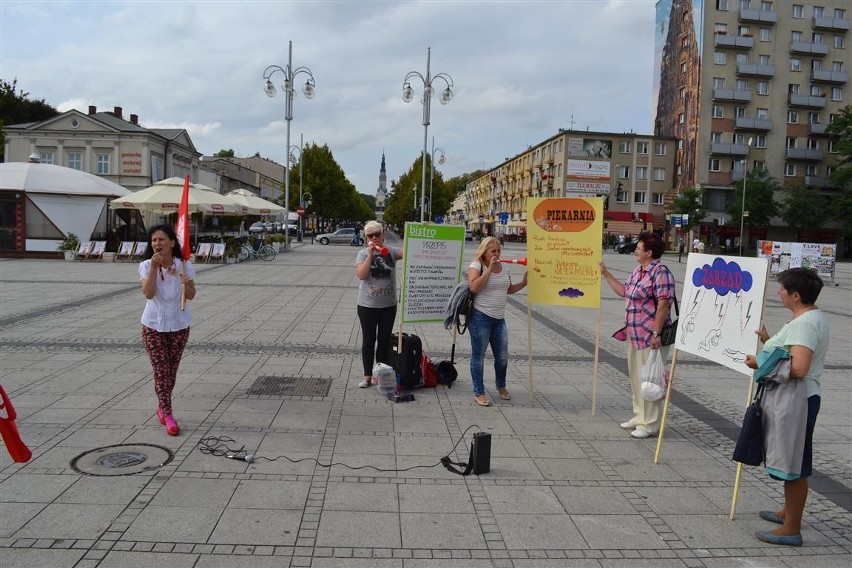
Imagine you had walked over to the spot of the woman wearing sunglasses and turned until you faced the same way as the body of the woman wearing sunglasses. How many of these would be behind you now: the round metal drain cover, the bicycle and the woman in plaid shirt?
1

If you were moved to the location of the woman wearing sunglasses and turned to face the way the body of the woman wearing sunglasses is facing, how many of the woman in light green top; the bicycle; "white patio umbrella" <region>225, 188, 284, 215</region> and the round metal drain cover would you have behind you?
2

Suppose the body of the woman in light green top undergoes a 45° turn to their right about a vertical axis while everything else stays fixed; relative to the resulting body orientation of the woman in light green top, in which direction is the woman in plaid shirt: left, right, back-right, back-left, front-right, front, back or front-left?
front

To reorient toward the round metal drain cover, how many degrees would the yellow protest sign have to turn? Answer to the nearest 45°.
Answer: approximately 45° to its right

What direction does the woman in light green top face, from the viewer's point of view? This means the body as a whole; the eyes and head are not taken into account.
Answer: to the viewer's left

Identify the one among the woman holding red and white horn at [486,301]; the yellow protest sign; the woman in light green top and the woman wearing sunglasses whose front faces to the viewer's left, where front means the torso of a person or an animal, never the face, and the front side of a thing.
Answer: the woman in light green top

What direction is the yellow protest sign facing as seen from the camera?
toward the camera

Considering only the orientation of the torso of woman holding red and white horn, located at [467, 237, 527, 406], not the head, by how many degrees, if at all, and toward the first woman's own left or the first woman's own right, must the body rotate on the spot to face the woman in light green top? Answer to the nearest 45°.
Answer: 0° — they already face them

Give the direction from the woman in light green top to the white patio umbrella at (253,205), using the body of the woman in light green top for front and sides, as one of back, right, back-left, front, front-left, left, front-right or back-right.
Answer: front-right

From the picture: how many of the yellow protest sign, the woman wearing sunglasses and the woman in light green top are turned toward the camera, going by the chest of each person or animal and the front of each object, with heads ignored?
2

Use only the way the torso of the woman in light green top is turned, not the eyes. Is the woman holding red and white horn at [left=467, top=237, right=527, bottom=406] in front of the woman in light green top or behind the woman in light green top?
in front

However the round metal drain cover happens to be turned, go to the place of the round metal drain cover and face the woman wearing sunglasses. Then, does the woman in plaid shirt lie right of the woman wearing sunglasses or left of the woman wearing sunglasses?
right

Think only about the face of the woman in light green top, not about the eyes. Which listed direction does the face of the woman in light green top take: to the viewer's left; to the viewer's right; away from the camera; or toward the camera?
to the viewer's left

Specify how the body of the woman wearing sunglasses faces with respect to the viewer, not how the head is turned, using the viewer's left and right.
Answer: facing the viewer
